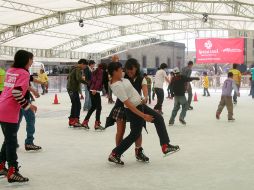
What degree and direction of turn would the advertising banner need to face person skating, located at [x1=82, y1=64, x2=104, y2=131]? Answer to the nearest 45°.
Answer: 0° — it already faces them

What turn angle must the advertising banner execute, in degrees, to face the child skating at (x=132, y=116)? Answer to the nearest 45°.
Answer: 0° — it already faces them

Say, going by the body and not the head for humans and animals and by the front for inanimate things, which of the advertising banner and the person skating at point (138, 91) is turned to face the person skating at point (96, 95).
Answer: the advertising banner

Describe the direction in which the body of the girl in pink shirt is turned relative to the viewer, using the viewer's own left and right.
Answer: facing away from the viewer and to the right of the viewer

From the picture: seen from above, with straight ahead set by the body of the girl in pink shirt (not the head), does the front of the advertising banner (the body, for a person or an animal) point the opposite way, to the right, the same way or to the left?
the opposite way

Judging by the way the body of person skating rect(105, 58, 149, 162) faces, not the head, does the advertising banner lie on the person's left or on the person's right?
on the person's left
